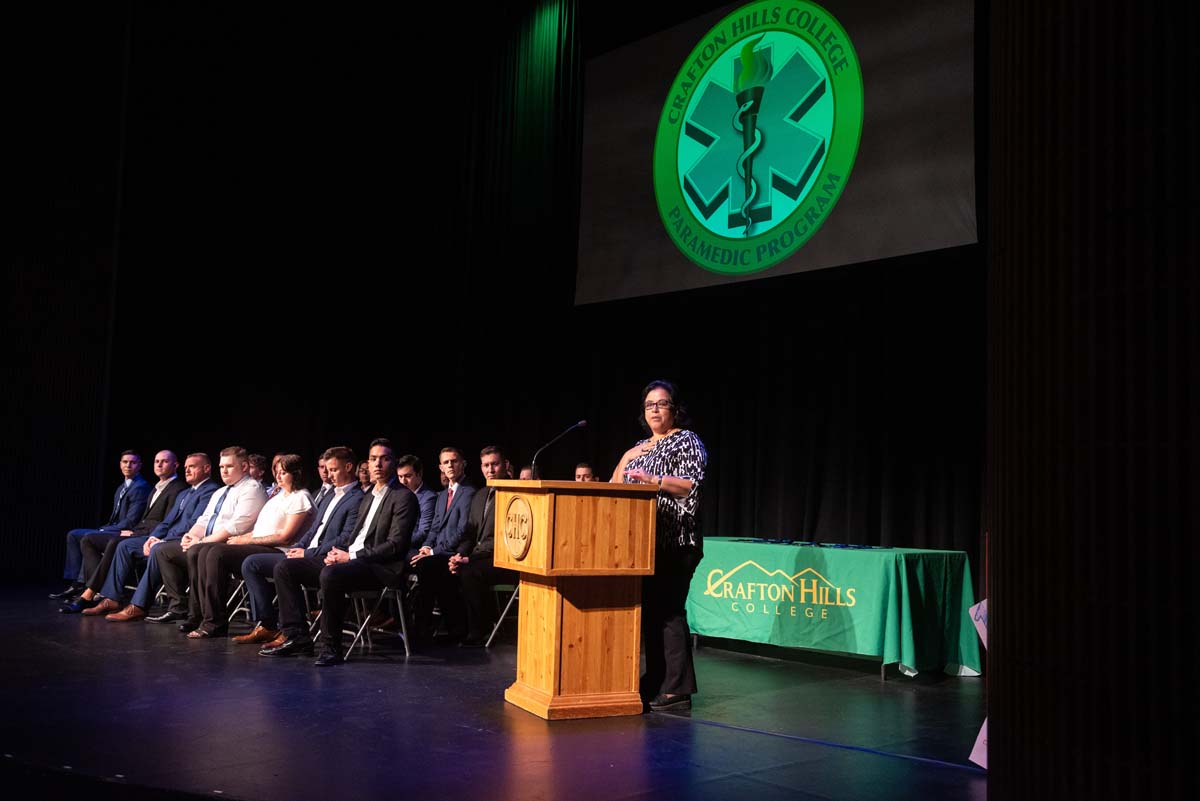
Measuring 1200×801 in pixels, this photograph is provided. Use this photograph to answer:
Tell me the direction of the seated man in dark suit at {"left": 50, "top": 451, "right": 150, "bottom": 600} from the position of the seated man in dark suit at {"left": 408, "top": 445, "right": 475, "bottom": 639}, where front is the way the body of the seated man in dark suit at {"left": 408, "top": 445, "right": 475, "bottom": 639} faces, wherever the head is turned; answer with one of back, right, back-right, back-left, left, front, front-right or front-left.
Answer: right

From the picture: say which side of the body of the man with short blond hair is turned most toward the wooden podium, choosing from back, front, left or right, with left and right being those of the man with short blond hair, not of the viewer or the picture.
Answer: left

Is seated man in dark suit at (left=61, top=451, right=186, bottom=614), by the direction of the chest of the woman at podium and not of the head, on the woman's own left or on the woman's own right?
on the woman's own right

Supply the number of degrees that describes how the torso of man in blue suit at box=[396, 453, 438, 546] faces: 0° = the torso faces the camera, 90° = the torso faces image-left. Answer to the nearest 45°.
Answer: approximately 45°

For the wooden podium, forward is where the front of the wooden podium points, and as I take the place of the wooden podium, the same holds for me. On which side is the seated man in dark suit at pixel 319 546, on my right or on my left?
on my right

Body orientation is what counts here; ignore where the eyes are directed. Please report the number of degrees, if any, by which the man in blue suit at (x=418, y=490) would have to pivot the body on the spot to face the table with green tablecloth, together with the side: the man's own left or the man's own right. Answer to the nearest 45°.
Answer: approximately 90° to the man's own left

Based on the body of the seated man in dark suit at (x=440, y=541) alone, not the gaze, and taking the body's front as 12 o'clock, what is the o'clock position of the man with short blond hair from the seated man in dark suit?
The man with short blond hair is roughly at 2 o'clock from the seated man in dark suit.

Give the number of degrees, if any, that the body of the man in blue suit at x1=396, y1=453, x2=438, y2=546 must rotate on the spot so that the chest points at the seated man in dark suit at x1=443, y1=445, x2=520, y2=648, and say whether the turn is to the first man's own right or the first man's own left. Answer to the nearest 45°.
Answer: approximately 90° to the first man's own left
